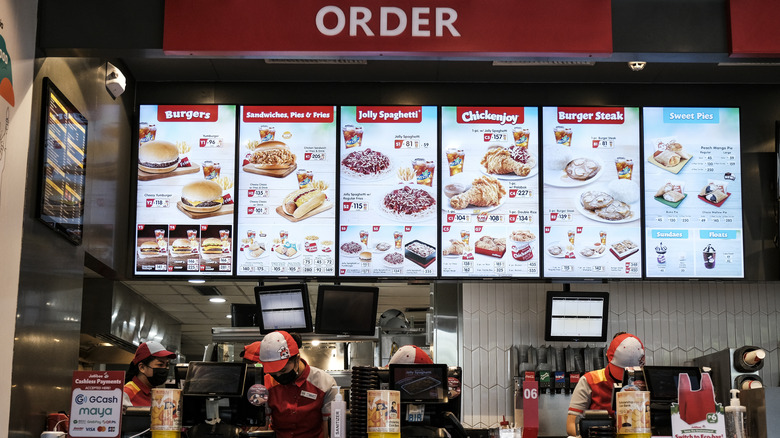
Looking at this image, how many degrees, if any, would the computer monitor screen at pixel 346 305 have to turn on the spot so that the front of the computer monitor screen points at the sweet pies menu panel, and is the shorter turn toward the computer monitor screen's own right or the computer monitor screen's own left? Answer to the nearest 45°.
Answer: approximately 90° to the computer monitor screen's own left

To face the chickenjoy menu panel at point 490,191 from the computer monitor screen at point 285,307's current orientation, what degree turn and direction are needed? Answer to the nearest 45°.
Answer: approximately 90° to its left
